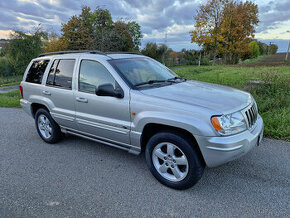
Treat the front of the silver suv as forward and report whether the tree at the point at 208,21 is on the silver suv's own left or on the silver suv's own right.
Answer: on the silver suv's own left

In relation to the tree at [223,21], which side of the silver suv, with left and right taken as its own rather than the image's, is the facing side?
left

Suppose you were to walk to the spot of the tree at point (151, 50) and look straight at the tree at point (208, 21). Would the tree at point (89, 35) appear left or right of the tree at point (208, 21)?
right

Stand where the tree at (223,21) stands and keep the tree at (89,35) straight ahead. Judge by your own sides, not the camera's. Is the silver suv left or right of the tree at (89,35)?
left

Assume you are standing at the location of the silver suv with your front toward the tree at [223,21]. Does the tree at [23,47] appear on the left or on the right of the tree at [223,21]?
left

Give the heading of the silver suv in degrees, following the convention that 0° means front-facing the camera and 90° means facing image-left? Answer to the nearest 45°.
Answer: approximately 315°

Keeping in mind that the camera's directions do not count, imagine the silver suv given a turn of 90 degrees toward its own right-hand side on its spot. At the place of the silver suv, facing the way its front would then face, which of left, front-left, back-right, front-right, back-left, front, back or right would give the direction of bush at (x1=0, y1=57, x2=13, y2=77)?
right

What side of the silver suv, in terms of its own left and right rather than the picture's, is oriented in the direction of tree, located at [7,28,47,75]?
back

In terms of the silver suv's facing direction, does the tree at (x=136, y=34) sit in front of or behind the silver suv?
behind
